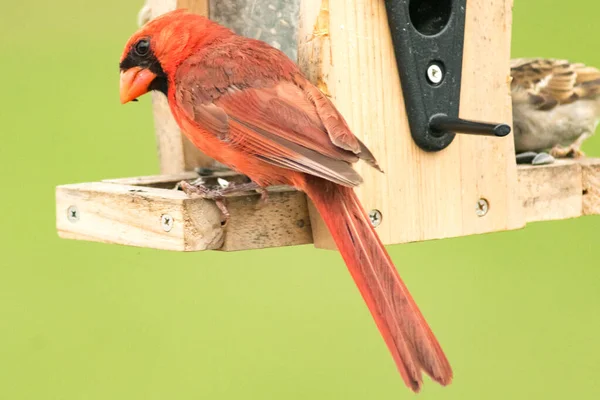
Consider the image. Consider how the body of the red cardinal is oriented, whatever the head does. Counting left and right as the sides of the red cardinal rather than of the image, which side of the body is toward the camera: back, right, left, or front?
left
